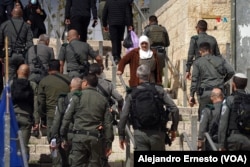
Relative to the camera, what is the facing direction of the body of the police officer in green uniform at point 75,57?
away from the camera

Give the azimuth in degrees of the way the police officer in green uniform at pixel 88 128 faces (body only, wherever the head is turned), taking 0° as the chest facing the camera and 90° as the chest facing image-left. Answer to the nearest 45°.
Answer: approximately 180°

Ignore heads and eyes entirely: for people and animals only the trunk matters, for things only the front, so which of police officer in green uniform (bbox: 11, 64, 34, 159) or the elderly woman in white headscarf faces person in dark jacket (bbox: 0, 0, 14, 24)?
the police officer in green uniform

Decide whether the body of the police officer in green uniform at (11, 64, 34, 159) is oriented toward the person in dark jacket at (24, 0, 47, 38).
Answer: yes

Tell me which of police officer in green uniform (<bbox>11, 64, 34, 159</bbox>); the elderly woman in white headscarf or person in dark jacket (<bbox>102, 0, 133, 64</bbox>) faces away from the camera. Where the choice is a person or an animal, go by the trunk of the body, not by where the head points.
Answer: the police officer in green uniform

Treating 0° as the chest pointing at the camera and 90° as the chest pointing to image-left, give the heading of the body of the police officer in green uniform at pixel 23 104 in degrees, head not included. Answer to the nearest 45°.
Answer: approximately 180°

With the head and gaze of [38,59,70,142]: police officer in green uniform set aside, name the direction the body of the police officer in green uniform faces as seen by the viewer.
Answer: away from the camera

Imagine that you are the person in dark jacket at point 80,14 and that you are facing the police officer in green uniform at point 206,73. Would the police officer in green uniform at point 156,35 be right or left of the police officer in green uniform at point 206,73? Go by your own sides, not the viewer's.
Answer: left

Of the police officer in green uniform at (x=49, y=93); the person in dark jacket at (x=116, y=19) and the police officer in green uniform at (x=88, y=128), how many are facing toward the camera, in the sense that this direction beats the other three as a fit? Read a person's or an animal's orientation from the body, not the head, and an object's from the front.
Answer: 1
